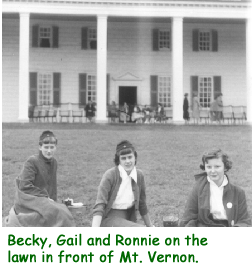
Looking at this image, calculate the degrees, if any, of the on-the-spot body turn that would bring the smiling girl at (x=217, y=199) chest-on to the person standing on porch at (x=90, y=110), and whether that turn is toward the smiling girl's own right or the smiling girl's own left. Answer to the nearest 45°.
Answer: approximately 180°

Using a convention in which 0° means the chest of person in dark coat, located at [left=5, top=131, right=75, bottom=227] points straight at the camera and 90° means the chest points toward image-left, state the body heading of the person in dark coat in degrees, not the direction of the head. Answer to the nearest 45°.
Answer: approximately 315°

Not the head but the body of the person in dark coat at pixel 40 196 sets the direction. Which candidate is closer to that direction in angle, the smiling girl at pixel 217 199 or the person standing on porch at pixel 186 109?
the smiling girl

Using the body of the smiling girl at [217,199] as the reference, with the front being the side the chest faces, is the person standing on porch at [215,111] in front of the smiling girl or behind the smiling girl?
behind

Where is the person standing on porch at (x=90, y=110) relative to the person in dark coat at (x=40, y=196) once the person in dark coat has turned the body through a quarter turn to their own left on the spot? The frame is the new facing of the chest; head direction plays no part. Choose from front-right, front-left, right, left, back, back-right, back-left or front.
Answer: front-left

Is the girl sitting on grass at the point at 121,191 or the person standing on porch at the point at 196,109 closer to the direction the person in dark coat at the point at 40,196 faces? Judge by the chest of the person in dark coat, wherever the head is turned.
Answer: the girl sitting on grass

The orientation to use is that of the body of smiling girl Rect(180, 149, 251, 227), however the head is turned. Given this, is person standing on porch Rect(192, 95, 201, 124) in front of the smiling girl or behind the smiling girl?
behind

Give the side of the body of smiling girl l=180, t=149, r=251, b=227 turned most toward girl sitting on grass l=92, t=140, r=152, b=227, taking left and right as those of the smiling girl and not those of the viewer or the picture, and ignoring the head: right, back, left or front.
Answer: right

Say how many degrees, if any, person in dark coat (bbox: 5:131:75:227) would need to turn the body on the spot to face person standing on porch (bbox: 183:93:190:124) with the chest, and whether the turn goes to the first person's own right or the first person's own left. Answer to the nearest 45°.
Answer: approximately 135° to the first person's own left
